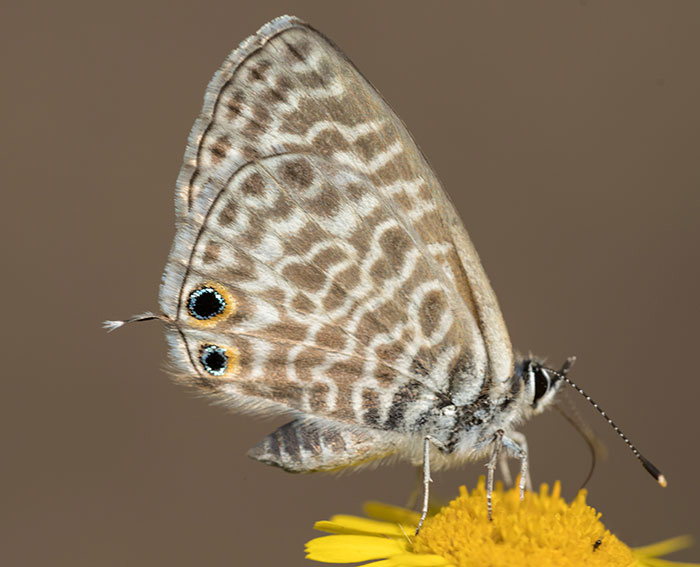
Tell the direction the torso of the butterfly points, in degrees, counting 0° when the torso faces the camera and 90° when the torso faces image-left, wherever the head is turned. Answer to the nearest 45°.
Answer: approximately 270°
